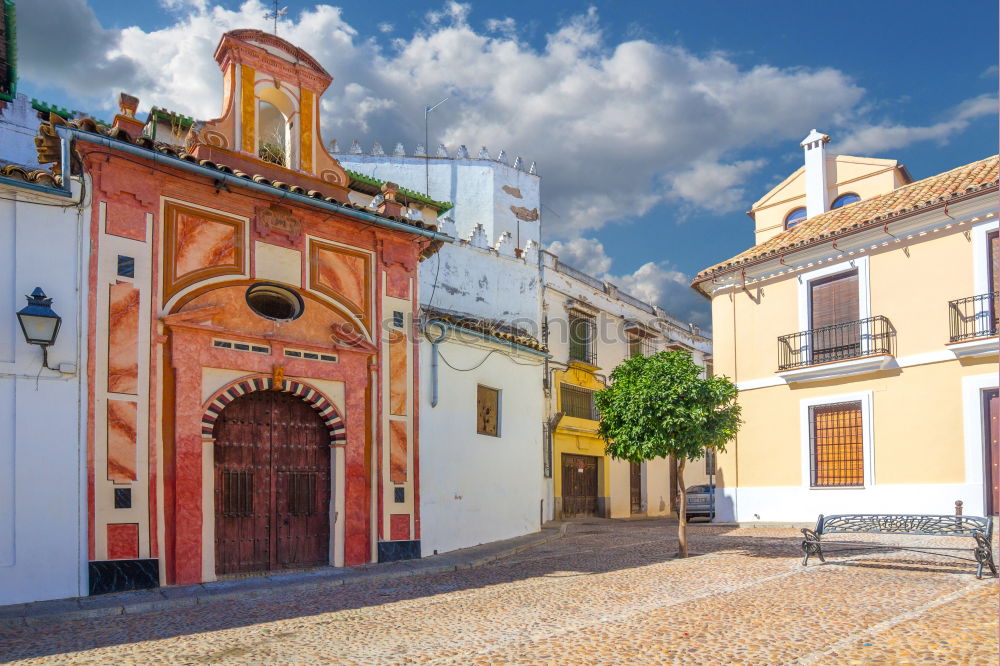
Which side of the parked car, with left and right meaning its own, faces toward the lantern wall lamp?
back

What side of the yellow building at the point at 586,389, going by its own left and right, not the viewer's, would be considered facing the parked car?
front

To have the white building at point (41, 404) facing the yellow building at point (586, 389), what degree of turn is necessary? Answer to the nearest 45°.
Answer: approximately 90° to its left

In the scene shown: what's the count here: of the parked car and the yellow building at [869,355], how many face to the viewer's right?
0

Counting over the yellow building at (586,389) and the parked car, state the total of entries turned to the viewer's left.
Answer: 0

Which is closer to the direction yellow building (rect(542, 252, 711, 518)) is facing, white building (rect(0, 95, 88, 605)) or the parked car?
the parked car

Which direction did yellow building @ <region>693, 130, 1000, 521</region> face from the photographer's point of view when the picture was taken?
facing the viewer and to the left of the viewer

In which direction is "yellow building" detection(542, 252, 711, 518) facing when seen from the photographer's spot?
facing the viewer and to the right of the viewer
